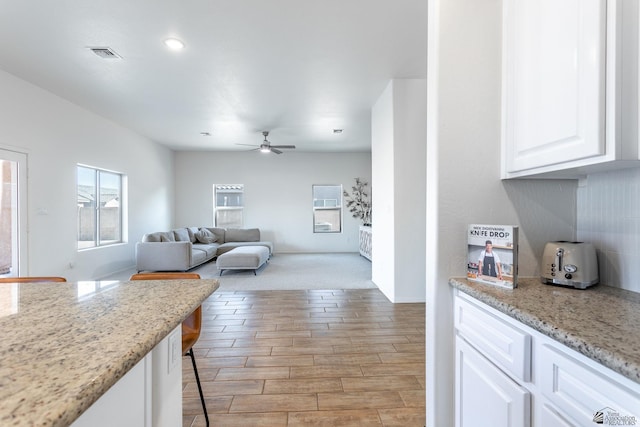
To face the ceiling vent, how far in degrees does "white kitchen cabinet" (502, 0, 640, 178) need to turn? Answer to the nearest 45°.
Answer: approximately 45° to its right

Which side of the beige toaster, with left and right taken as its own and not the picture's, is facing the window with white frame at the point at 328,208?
right

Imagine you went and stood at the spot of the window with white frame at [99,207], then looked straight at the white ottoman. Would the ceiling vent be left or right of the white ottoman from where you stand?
right

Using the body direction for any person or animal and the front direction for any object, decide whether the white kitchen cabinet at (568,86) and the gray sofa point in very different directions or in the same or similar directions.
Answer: very different directions

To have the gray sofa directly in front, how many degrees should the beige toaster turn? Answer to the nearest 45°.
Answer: approximately 45° to its right

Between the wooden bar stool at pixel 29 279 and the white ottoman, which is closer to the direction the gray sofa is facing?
the white ottoman
